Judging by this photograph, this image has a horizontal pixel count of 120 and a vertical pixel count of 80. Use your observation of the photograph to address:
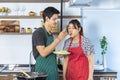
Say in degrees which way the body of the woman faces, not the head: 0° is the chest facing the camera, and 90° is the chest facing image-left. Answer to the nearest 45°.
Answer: approximately 45°

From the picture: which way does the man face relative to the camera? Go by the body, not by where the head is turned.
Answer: to the viewer's right

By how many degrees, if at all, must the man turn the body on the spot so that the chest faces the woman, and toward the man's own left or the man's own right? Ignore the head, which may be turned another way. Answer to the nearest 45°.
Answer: approximately 45° to the man's own left

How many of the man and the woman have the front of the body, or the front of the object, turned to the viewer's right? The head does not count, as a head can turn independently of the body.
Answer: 1
